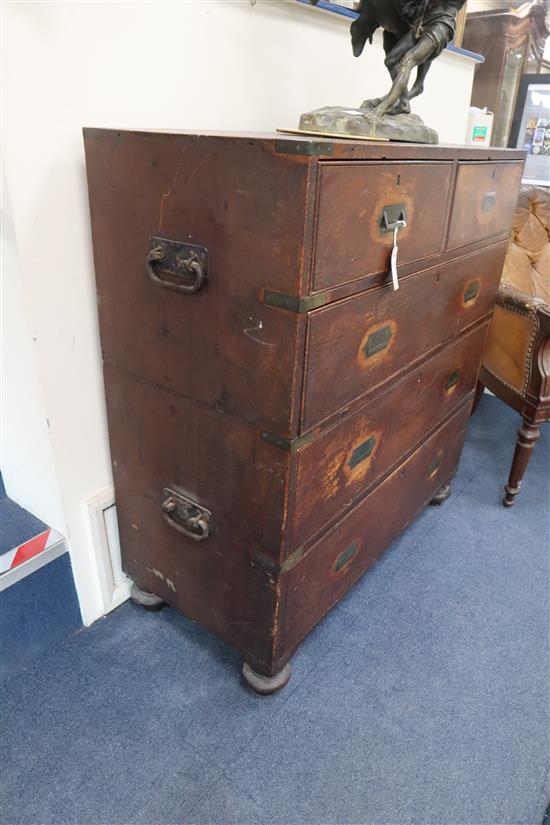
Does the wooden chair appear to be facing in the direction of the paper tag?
no

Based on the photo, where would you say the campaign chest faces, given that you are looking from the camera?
facing the viewer and to the right of the viewer

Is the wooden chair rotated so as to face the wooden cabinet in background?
no

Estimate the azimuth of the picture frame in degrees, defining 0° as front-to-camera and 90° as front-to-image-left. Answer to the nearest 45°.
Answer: approximately 0°

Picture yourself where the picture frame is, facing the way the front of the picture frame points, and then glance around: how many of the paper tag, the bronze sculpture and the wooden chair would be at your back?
0

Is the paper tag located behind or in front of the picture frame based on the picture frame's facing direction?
in front

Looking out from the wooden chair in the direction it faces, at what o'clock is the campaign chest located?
The campaign chest is roughly at 2 o'clock from the wooden chair.

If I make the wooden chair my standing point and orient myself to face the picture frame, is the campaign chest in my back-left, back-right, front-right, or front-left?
back-left

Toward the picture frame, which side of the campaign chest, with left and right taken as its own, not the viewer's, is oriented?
left

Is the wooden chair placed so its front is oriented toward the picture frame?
no
